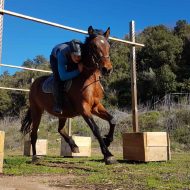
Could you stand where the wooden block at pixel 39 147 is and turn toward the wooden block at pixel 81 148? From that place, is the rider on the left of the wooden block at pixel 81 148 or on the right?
right

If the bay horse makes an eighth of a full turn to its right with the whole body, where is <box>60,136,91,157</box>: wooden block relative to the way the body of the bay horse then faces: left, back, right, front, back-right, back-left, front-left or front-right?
back

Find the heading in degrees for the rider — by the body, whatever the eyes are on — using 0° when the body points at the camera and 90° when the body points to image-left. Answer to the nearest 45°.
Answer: approximately 315°

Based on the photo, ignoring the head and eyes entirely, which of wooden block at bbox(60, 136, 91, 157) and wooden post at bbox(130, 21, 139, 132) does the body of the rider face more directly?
the wooden post

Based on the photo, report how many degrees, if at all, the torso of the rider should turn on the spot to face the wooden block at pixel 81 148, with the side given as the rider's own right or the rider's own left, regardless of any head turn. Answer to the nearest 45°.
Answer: approximately 135° to the rider's own left

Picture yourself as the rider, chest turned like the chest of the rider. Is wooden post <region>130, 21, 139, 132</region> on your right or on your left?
on your left

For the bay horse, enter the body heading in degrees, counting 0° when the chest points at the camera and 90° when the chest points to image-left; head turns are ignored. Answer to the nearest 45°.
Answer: approximately 315°

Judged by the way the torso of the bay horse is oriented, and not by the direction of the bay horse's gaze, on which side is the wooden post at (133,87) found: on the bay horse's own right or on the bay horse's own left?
on the bay horse's own left
